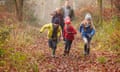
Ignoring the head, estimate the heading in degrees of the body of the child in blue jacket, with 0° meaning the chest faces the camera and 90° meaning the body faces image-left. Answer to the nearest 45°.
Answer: approximately 0°
